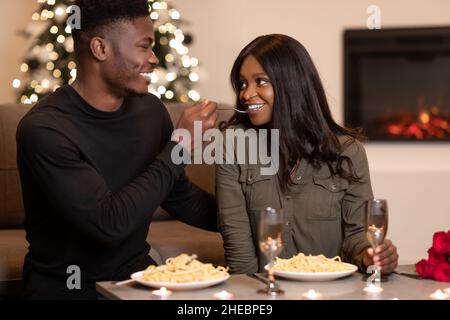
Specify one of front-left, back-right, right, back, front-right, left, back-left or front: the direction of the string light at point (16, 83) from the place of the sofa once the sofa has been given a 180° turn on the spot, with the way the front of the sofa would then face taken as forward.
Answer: front

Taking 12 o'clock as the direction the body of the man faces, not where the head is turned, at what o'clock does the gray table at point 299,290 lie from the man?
The gray table is roughly at 12 o'clock from the man.

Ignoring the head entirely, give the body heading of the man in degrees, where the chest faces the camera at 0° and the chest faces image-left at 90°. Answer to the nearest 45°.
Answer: approximately 315°

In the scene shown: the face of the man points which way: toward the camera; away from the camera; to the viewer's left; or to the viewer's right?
to the viewer's right

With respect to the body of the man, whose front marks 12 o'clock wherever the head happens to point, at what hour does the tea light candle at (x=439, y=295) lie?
The tea light candle is roughly at 12 o'clock from the man.

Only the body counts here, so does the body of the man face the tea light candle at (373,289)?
yes

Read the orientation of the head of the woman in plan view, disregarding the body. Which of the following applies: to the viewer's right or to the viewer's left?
to the viewer's left

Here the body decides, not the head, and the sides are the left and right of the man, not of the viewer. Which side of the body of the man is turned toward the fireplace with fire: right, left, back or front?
left

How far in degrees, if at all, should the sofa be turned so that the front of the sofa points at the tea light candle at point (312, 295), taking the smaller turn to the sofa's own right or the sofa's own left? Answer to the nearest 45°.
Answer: approximately 45° to the sofa's own left

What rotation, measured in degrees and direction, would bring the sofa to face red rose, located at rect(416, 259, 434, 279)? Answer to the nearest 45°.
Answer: approximately 45° to its left

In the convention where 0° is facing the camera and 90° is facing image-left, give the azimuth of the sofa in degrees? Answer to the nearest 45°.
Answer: approximately 0°

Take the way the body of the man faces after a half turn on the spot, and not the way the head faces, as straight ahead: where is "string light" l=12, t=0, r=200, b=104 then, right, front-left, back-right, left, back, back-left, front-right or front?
front-right
